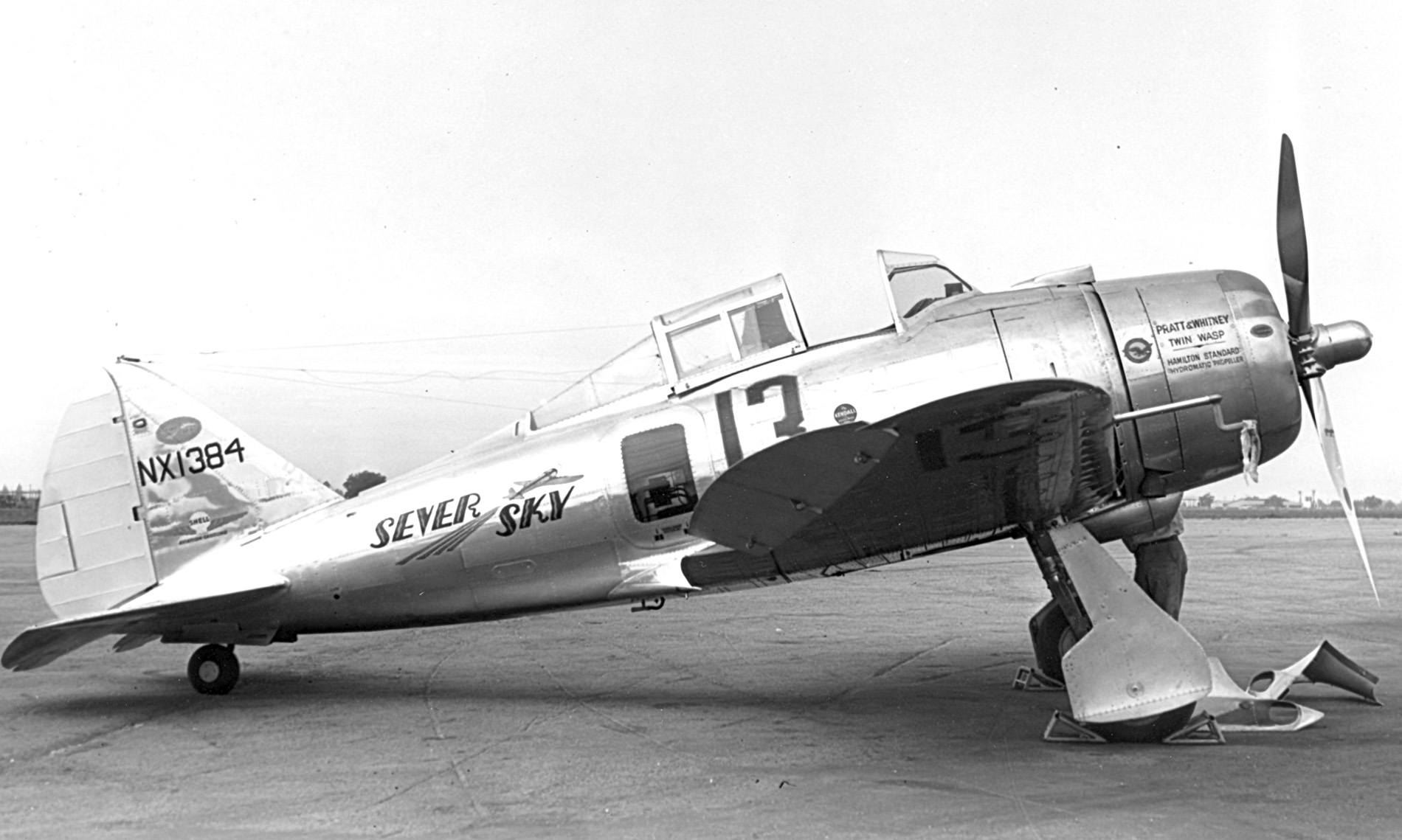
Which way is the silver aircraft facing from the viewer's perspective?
to the viewer's right
